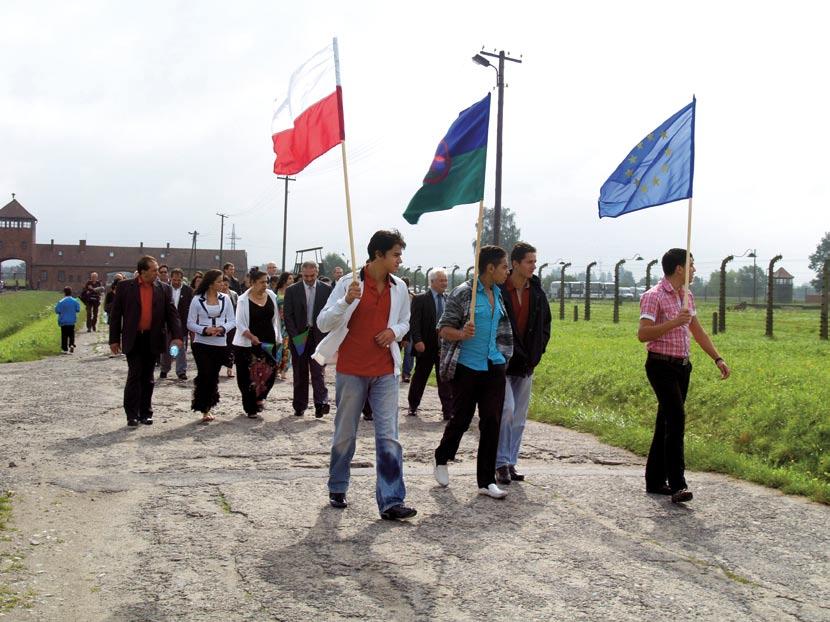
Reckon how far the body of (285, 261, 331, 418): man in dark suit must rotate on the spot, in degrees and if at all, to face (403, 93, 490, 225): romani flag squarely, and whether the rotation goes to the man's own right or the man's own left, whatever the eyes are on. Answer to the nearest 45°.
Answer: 0° — they already face it

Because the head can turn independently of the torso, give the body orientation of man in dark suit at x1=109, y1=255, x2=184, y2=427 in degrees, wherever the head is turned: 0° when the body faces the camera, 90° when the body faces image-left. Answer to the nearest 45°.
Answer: approximately 0°

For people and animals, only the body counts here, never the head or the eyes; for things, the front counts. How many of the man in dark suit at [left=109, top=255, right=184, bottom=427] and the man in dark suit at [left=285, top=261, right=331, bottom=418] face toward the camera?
2

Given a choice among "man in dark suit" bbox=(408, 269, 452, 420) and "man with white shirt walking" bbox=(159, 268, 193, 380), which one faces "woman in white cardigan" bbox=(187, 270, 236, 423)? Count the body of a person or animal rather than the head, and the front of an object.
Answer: the man with white shirt walking

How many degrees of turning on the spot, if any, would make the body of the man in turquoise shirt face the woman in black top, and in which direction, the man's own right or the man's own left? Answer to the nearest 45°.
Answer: approximately 180°

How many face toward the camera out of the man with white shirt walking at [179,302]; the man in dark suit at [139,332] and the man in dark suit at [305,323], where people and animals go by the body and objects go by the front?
3

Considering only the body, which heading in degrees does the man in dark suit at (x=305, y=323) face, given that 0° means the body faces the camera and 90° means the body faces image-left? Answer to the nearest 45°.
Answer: approximately 0°

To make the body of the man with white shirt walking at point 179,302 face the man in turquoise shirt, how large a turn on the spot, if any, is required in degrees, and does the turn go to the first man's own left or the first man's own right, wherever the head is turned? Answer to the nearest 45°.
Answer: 0° — they already face them

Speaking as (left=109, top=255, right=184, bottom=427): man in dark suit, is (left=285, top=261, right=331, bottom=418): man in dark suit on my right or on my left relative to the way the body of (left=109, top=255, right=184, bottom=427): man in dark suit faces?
on my left

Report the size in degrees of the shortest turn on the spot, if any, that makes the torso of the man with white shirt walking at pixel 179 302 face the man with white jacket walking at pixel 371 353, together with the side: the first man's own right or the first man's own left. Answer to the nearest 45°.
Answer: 0° — they already face them

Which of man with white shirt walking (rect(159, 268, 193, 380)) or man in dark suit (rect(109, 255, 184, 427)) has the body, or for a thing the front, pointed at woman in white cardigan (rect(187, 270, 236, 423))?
the man with white shirt walking

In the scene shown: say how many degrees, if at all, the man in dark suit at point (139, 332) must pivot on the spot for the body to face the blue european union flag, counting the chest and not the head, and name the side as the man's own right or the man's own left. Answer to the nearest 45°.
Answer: approximately 45° to the man's own left

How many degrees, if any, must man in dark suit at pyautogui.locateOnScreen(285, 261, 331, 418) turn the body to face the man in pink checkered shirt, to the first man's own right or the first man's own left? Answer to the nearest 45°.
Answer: approximately 45° to the first man's own left

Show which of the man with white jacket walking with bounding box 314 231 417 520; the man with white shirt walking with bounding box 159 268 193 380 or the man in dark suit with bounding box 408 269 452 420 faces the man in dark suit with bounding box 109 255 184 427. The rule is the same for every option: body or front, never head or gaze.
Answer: the man with white shirt walking with bounding box 159 268 193 380

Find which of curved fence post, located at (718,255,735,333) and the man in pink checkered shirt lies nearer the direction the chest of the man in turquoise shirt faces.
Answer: the man in pink checkered shirt
